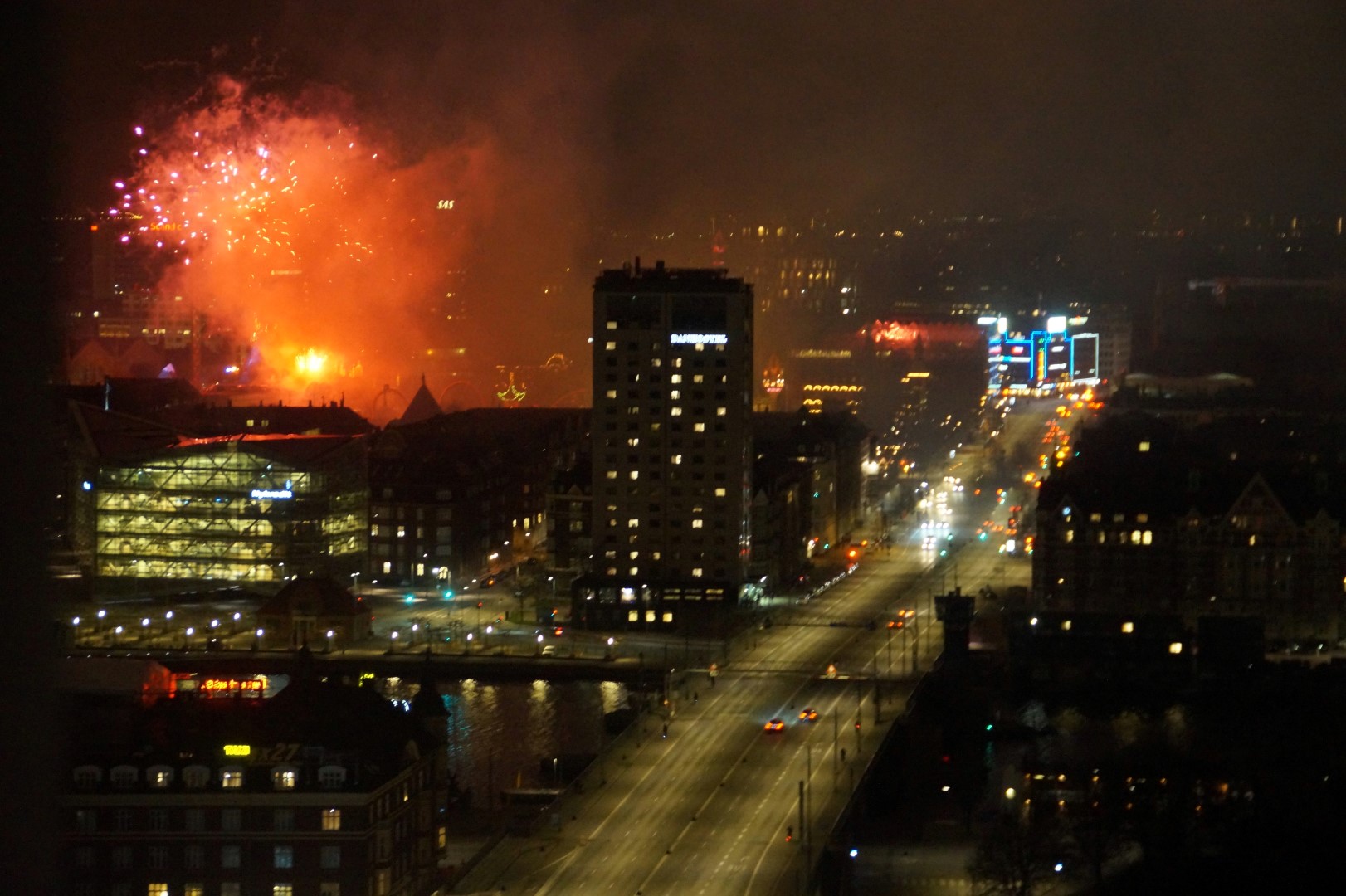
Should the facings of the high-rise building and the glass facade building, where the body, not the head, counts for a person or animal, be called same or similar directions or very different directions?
same or similar directions

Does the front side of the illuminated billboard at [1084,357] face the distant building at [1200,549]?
yes

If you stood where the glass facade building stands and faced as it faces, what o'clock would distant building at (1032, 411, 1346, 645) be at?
The distant building is roughly at 10 o'clock from the glass facade building.

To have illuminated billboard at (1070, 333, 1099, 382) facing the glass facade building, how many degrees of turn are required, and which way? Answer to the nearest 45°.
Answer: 0° — it already faces it

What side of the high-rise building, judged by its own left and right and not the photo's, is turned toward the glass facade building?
right

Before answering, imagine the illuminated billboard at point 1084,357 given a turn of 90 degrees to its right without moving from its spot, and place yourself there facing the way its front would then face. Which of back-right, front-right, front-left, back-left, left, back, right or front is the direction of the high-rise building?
left

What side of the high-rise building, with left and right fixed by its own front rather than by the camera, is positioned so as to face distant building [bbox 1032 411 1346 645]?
left

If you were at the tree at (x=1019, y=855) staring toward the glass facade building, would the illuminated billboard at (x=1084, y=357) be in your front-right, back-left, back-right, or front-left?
front-right

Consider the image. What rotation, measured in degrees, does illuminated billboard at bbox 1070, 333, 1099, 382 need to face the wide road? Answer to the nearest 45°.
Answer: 0° — it already faces it

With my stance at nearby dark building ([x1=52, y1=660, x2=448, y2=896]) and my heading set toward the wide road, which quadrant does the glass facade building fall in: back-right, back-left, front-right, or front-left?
front-left

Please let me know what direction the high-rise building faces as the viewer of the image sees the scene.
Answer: facing the viewer

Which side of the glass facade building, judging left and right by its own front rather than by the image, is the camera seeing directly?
front

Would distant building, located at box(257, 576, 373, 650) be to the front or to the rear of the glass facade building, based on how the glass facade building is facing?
to the front
